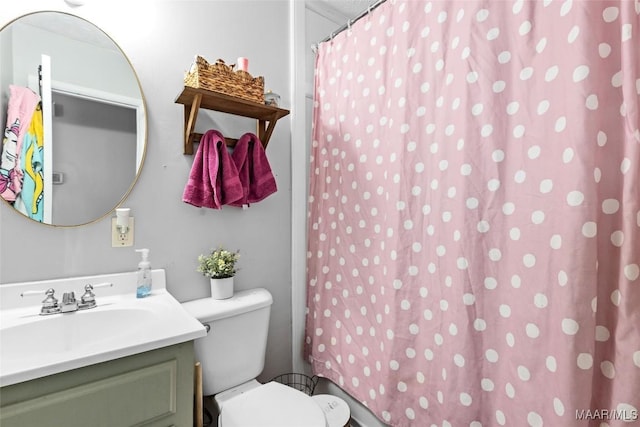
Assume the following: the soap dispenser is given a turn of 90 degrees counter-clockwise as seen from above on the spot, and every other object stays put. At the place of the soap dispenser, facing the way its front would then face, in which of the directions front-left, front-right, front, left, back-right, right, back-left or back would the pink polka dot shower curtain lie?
front-left

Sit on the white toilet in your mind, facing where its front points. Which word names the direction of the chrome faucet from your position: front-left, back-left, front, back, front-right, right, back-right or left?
back-right
